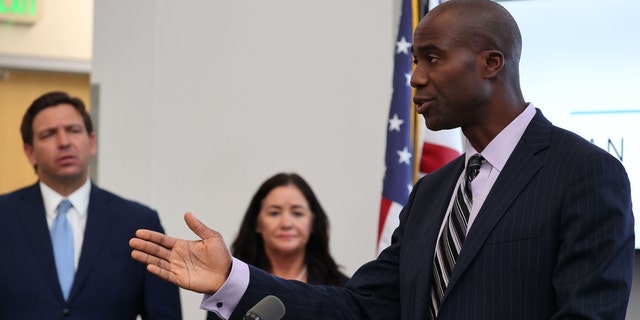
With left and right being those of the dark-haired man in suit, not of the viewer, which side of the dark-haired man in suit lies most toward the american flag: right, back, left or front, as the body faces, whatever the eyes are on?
left

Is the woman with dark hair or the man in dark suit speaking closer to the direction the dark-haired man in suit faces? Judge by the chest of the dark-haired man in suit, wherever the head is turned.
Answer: the man in dark suit speaking

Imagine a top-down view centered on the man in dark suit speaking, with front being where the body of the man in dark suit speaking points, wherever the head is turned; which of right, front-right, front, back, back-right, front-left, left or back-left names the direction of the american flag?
back-right

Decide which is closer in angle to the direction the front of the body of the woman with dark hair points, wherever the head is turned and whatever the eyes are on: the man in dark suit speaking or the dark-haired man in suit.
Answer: the man in dark suit speaking

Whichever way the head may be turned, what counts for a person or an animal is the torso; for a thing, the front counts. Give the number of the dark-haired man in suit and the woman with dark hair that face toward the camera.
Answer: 2

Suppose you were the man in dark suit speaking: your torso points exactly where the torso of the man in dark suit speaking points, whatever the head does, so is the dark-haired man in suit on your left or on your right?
on your right

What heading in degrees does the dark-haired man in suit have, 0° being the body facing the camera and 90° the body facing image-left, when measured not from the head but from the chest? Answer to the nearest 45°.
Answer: approximately 0°

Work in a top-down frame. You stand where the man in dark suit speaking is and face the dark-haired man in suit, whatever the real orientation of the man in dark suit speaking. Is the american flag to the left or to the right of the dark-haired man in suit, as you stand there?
right

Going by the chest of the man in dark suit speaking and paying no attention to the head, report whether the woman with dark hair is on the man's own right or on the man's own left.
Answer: on the man's own right

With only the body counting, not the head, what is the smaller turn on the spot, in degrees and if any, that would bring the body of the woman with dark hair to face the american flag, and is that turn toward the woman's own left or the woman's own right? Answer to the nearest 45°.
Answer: approximately 90° to the woman's own left

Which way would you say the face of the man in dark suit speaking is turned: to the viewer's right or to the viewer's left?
to the viewer's left
